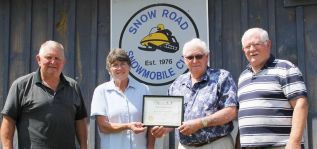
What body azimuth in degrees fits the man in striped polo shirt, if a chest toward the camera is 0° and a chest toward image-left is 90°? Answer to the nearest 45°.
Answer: approximately 45°

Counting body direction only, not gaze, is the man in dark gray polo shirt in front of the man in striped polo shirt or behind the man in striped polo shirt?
in front
